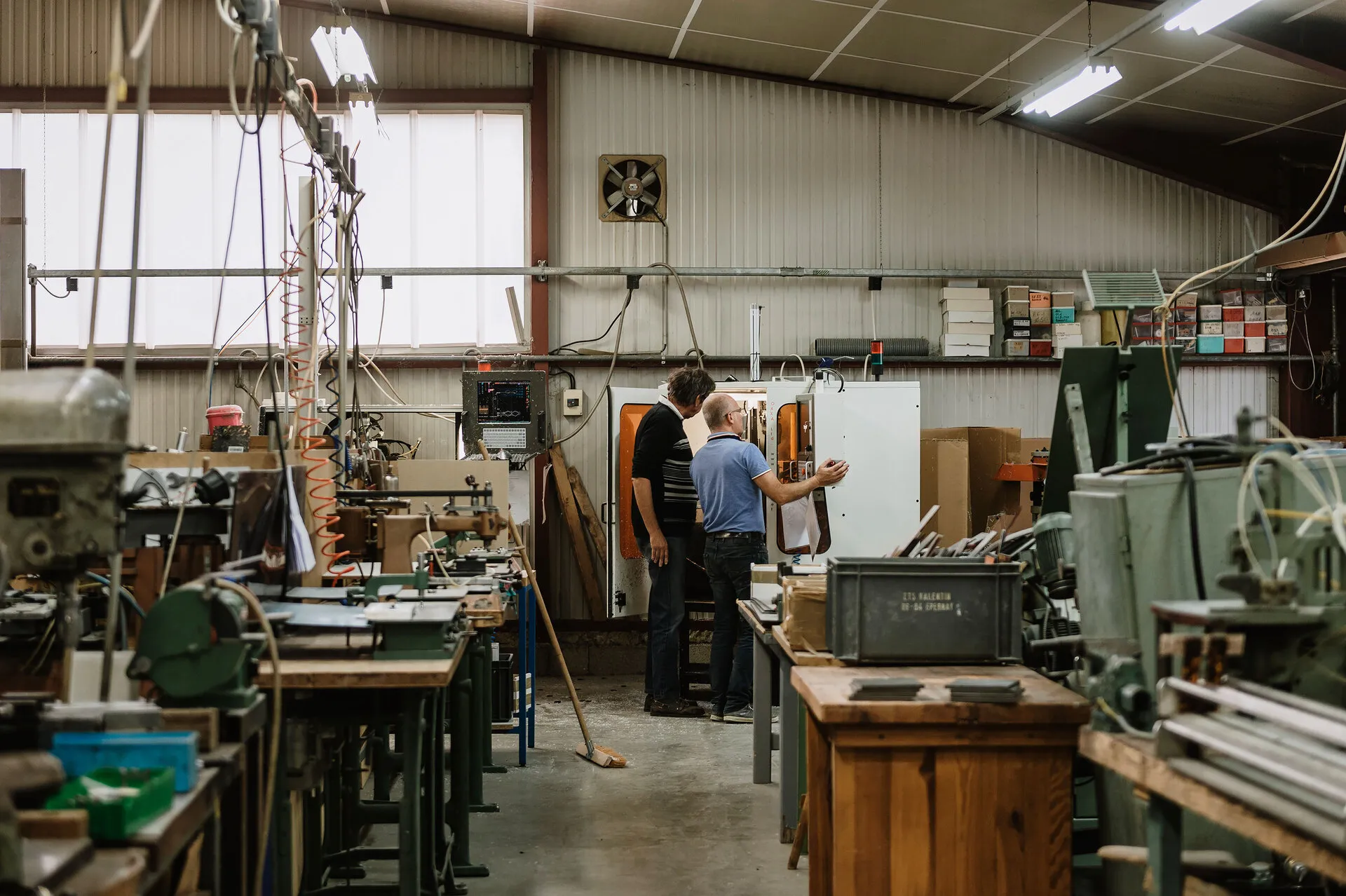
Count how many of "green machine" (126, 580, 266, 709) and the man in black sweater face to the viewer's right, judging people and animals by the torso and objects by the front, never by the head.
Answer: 2

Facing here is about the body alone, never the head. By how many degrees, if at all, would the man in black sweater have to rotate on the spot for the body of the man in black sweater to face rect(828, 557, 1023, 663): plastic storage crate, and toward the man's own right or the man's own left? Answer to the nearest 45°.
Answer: approximately 90° to the man's own right

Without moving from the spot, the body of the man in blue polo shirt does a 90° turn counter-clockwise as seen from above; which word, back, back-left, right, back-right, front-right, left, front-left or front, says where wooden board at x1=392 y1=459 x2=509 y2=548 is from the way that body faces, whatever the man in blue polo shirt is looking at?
front-left

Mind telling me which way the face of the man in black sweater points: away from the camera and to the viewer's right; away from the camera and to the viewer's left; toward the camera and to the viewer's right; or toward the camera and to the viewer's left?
away from the camera and to the viewer's right

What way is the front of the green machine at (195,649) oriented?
to the viewer's right

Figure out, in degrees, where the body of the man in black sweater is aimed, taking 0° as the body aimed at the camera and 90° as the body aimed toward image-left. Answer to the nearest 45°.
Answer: approximately 270°

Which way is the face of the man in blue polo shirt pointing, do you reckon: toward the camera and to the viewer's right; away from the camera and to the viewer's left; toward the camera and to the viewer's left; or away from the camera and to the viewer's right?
away from the camera and to the viewer's right

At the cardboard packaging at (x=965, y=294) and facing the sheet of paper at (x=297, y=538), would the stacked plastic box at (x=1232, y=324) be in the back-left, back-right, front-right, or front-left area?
back-left

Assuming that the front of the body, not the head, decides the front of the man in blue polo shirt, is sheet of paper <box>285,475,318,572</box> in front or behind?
behind

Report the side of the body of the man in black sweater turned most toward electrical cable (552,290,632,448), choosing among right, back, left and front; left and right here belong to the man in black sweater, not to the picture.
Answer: left

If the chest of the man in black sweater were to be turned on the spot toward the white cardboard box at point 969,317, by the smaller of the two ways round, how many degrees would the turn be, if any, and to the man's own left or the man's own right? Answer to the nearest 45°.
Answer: approximately 45° to the man's own left

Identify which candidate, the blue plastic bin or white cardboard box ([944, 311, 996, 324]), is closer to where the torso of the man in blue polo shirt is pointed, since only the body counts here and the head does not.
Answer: the white cardboard box
